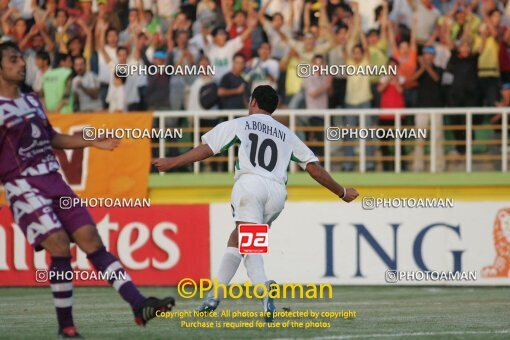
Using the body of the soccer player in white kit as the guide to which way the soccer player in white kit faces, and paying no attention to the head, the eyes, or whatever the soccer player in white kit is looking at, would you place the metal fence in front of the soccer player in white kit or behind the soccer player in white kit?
in front

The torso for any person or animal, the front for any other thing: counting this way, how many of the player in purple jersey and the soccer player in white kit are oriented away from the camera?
1

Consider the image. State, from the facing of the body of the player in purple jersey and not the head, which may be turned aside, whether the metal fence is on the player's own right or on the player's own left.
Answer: on the player's own left

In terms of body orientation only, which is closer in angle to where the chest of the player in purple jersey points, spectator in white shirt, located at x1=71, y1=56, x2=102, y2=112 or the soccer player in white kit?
the soccer player in white kit

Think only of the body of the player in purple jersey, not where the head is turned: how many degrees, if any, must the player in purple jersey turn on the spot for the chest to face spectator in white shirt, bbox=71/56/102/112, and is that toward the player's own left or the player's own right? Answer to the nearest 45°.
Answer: approximately 135° to the player's own left

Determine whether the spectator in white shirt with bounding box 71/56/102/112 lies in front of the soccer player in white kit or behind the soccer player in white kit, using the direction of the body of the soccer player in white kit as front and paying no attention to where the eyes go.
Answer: in front

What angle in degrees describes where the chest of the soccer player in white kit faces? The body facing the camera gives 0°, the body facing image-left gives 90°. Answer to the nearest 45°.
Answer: approximately 180°

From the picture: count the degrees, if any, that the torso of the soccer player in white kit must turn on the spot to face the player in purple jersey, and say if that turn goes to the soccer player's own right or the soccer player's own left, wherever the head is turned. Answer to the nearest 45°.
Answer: approximately 135° to the soccer player's own left

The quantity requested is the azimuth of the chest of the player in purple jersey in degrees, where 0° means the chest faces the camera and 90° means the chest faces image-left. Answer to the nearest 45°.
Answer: approximately 315°

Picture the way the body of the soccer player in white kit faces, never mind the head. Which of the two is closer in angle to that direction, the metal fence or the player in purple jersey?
the metal fence
